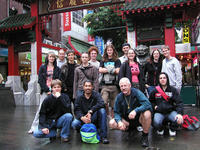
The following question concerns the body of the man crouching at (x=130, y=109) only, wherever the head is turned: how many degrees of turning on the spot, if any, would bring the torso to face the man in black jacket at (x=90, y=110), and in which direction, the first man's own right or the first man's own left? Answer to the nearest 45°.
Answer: approximately 90° to the first man's own right

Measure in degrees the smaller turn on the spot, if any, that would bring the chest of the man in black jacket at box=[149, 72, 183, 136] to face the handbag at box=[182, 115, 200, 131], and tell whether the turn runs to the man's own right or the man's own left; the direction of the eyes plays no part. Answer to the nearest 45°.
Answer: approximately 135° to the man's own left

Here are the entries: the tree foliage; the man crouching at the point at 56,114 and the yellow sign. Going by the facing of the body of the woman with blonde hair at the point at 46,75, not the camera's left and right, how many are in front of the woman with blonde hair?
1

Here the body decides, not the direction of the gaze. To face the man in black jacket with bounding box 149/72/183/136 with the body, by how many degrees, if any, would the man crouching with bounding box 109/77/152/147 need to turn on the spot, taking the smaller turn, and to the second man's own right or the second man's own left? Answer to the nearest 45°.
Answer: approximately 135° to the second man's own left

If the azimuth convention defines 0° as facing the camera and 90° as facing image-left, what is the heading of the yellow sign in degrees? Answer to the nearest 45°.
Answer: approximately 0°

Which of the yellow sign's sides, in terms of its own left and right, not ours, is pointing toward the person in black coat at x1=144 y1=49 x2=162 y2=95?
front
